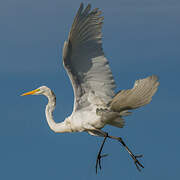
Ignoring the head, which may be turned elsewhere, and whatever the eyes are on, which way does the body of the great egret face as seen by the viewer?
to the viewer's left
